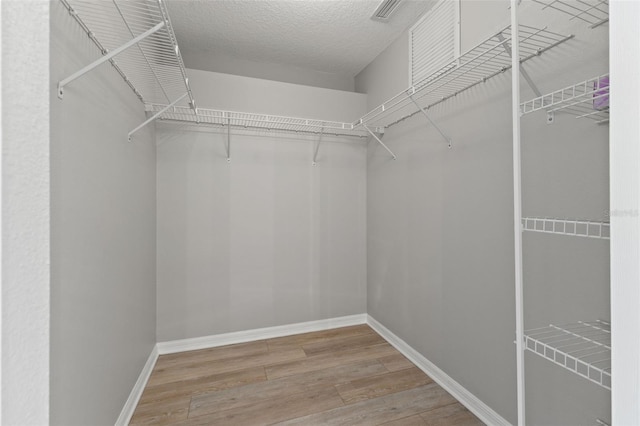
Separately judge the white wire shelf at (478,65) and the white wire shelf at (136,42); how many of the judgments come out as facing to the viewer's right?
1

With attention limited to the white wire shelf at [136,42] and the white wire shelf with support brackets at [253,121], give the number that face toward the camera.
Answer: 1

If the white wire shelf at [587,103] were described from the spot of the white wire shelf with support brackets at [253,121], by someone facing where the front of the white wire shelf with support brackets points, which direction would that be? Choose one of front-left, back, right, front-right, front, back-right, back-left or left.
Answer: front-left

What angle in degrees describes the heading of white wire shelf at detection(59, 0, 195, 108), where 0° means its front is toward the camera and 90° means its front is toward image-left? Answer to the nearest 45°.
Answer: approximately 270°

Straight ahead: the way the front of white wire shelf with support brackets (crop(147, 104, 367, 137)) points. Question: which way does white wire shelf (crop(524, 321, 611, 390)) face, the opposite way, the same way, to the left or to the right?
to the right

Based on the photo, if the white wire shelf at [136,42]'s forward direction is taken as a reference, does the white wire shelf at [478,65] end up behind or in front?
in front

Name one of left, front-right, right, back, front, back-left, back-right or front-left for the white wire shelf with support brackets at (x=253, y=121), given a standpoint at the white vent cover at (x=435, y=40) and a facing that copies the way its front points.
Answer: front-right

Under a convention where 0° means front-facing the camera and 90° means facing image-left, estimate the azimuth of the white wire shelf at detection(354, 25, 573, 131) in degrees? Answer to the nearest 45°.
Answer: approximately 45°

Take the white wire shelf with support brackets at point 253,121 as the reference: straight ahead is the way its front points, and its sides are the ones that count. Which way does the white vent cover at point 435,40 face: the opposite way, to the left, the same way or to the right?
to the right

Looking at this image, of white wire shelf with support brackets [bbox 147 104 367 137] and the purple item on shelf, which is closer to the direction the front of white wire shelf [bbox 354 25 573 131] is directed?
the white wire shelf with support brackets

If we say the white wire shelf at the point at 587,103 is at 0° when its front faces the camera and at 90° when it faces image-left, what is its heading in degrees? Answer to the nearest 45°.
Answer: approximately 45°

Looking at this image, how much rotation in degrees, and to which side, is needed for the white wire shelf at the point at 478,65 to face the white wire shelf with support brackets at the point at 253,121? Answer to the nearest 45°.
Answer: approximately 45° to its right

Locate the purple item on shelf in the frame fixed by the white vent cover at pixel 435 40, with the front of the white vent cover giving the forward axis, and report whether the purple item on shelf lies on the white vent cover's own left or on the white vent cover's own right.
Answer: on the white vent cover's own left

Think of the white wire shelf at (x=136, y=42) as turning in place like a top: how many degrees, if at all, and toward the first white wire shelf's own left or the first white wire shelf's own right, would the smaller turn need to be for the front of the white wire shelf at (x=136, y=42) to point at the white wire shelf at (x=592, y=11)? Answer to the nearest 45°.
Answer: approximately 45° to the first white wire shelf's own right
